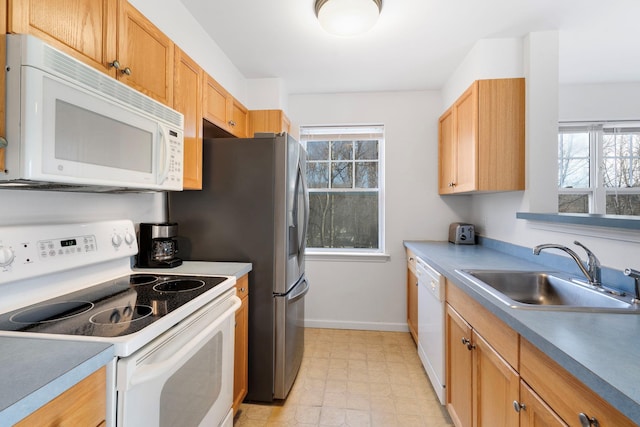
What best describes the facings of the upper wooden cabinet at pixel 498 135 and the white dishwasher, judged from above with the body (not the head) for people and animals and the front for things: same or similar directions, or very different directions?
same or similar directions

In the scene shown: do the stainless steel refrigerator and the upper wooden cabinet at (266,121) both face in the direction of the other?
no

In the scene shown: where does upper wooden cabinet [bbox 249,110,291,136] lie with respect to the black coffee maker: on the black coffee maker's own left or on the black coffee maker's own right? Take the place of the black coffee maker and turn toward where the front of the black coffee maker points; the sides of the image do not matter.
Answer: on the black coffee maker's own left

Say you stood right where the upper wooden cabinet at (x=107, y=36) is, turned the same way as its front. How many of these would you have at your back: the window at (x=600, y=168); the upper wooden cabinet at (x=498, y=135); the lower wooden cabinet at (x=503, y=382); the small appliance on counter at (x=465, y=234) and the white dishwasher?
0

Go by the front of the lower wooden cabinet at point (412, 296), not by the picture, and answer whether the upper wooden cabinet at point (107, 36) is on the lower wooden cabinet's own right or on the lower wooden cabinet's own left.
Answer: on the lower wooden cabinet's own left

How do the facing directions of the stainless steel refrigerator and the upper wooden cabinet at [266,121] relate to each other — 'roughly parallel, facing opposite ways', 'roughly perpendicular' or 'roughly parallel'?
roughly parallel

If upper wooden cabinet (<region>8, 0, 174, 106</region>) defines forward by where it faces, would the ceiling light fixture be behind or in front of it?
in front

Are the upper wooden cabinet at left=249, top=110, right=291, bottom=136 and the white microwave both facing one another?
no

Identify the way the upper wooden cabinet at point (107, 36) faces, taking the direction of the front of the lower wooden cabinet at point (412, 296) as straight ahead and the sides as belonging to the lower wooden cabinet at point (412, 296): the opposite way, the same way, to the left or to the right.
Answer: the opposite way

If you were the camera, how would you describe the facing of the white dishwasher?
facing to the left of the viewer

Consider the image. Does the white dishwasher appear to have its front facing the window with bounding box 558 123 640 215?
no

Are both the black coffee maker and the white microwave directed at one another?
no

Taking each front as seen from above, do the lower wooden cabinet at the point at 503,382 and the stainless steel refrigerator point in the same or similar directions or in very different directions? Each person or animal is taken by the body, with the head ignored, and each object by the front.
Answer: very different directions

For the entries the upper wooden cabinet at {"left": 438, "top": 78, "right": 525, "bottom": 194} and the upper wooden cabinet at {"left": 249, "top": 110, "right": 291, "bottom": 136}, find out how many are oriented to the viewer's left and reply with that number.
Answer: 1

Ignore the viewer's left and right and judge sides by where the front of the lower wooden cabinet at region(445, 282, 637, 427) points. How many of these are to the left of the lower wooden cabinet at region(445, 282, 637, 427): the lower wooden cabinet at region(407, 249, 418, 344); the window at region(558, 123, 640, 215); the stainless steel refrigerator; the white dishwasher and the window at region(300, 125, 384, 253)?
0

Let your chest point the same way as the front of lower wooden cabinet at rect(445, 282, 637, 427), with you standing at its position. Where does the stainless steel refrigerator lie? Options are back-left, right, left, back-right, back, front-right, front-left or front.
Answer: front-right
